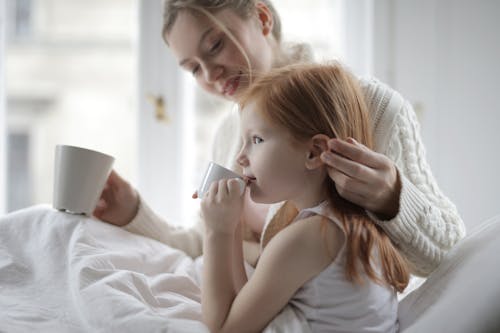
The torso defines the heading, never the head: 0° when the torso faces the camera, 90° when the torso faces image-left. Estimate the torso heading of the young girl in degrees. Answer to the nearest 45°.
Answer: approximately 90°

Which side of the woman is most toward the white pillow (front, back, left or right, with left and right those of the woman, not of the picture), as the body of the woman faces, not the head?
left

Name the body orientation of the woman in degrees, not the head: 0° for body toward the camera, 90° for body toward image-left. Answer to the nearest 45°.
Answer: approximately 45°

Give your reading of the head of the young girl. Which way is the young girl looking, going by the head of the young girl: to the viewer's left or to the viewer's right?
to the viewer's left
